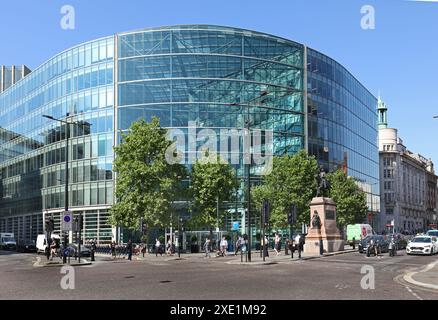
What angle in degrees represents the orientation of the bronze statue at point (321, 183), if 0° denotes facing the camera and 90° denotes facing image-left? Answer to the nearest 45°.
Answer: approximately 45°

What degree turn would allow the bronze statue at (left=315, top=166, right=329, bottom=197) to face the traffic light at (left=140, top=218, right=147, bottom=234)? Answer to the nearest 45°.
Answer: approximately 45° to its right

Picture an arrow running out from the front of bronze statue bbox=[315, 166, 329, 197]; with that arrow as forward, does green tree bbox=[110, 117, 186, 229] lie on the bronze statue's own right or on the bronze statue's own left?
on the bronze statue's own right
